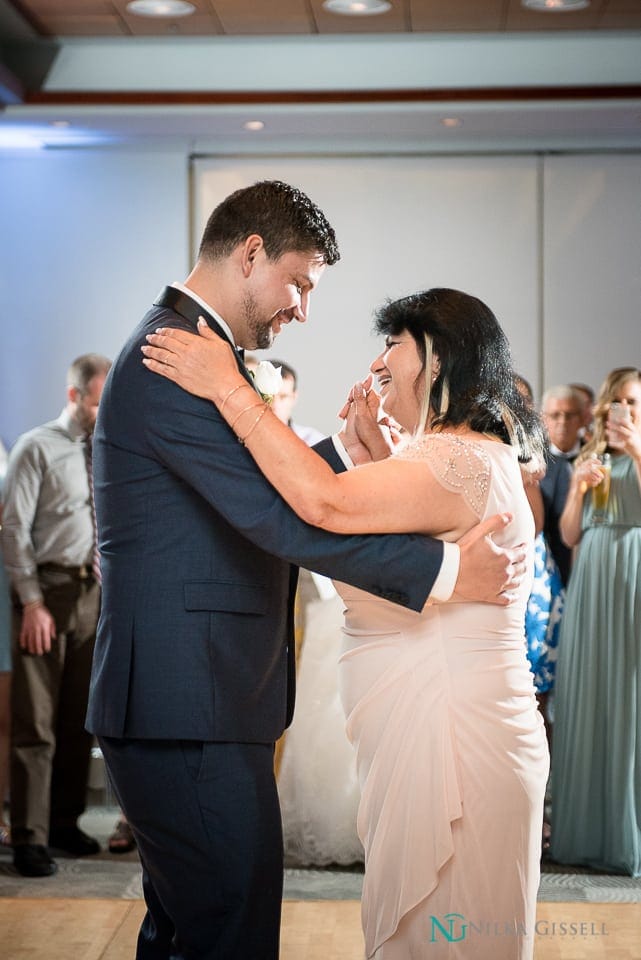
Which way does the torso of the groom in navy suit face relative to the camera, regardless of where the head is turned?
to the viewer's right

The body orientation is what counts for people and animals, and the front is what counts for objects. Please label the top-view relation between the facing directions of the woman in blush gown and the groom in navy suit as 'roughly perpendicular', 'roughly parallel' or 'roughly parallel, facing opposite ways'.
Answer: roughly parallel, facing opposite ways

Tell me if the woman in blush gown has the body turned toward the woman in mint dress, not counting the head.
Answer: no

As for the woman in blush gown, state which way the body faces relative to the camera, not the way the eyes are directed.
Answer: to the viewer's left

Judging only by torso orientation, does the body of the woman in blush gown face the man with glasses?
no

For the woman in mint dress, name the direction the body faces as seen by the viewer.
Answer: toward the camera

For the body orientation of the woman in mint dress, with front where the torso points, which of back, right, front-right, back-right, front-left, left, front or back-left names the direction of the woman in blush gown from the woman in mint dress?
front

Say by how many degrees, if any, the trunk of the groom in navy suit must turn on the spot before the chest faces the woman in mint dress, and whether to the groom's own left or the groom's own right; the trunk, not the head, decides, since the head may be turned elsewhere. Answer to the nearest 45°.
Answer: approximately 45° to the groom's own left

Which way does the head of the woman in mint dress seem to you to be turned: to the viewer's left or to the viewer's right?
to the viewer's left

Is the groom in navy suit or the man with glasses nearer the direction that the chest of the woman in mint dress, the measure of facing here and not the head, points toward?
the groom in navy suit

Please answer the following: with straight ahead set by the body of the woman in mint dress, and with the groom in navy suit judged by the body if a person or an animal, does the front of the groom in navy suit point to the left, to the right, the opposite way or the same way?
to the left

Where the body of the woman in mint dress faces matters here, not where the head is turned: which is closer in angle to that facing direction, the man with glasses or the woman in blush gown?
the woman in blush gown

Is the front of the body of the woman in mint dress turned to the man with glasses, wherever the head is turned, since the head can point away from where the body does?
no
